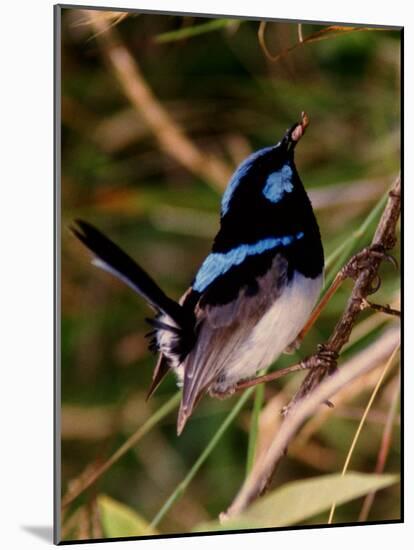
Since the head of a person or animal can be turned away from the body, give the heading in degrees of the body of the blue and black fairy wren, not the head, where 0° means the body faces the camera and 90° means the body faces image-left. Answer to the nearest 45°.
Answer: approximately 270°
